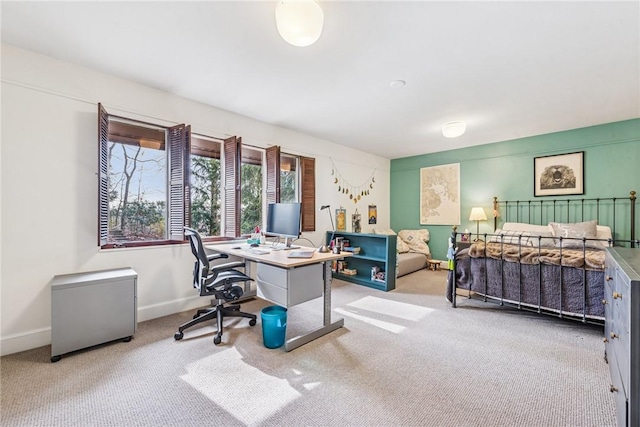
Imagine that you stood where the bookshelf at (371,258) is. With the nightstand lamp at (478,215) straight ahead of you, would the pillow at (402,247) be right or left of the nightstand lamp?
left

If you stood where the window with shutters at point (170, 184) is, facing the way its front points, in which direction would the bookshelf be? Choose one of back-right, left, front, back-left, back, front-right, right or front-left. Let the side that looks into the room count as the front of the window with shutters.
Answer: front-left

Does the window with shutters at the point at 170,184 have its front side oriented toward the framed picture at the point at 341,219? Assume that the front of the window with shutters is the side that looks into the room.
no

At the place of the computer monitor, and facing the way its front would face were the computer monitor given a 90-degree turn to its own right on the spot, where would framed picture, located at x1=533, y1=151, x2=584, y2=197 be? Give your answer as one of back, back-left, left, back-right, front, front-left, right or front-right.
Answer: back-right

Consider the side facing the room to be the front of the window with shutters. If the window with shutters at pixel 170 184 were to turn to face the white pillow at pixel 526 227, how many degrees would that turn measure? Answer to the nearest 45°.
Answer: approximately 45° to its left

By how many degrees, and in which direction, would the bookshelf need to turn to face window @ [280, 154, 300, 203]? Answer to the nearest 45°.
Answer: approximately 45° to its right

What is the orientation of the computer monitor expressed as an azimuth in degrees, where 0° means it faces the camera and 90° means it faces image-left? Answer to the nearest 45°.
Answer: approximately 45°

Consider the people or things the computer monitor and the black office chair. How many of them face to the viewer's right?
1

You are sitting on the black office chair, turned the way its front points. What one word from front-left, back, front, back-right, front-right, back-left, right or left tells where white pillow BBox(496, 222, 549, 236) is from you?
front

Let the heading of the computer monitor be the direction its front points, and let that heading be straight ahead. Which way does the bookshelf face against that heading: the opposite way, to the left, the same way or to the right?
the same way

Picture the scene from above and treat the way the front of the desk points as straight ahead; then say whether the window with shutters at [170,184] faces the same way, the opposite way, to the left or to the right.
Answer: to the left

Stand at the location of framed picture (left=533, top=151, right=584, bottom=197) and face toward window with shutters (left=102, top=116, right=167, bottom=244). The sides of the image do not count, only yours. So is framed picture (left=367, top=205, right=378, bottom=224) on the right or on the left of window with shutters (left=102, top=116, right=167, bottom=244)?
right

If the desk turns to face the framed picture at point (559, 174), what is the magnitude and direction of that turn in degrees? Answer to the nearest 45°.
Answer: approximately 135° to its left

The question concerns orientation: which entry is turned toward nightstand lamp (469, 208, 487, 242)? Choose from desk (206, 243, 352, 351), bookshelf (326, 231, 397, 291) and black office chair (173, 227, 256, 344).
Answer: the black office chair

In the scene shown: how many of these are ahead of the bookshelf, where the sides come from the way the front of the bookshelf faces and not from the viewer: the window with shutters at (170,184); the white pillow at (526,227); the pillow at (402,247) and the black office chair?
2

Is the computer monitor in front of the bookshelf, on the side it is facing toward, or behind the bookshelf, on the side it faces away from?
in front

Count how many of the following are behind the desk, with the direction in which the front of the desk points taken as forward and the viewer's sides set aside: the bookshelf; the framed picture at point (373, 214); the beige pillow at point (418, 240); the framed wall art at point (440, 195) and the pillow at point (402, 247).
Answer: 5

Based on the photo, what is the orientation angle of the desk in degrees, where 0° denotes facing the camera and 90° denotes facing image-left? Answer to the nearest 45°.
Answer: approximately 45°
